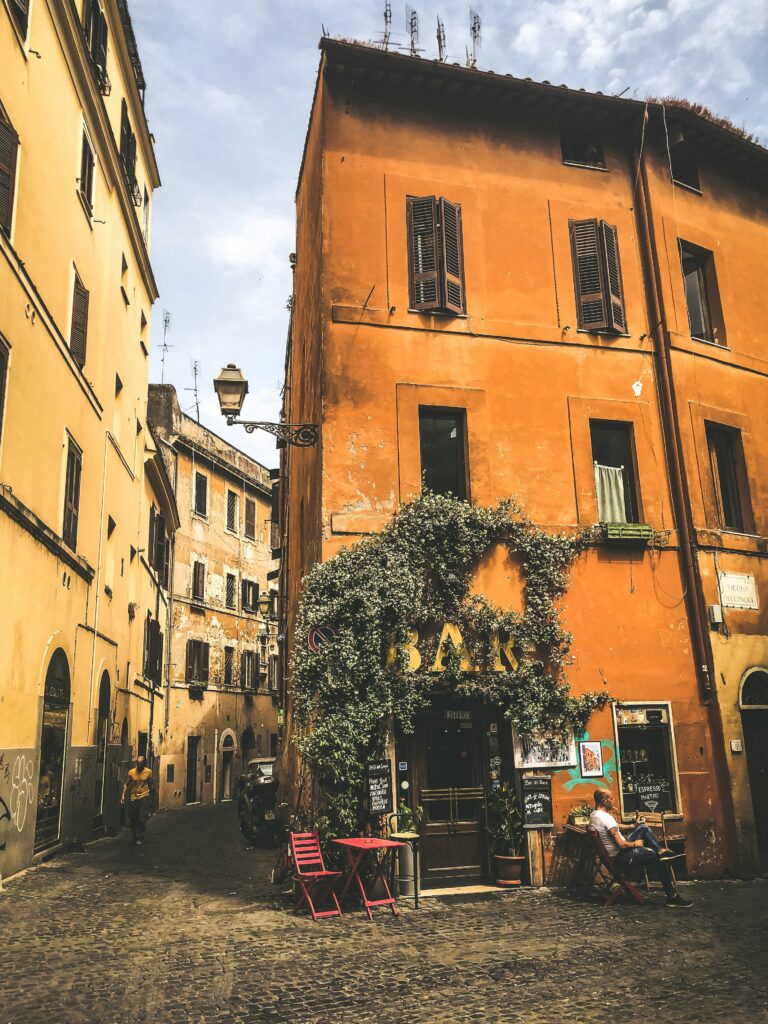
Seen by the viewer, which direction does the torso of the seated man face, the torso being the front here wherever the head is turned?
to the viewer's right

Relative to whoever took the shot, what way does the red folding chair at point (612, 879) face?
facing to the right of the viewer

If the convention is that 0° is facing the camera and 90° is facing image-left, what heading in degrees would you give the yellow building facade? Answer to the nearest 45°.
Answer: approximately 270°

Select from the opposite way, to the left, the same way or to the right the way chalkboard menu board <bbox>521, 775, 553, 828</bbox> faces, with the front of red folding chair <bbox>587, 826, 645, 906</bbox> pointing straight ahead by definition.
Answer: to the right

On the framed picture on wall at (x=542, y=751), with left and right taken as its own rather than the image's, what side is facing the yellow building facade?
right

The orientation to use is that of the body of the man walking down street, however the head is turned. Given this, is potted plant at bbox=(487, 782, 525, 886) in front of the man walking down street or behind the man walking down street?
in front

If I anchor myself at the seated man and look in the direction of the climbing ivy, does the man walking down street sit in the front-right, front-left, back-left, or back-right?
front-right

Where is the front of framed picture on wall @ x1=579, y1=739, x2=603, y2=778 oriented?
toward the camera

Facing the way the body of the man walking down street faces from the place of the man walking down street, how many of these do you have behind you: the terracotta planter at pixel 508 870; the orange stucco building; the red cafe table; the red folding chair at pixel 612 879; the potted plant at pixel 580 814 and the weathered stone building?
1

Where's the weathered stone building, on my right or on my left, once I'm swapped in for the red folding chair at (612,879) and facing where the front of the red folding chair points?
on my left

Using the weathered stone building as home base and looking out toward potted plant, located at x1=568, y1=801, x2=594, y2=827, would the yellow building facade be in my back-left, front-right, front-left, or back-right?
front-right

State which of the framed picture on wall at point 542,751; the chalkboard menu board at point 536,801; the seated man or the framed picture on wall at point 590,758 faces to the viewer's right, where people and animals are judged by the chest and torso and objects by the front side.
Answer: the seated man

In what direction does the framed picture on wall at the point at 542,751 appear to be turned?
toward the camera

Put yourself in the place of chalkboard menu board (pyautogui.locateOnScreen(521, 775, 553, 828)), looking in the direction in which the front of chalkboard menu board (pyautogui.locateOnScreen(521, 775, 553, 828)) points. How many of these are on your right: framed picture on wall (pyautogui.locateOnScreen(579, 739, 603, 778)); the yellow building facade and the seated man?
1

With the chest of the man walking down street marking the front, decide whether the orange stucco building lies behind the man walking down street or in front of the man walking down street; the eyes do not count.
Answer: in front
